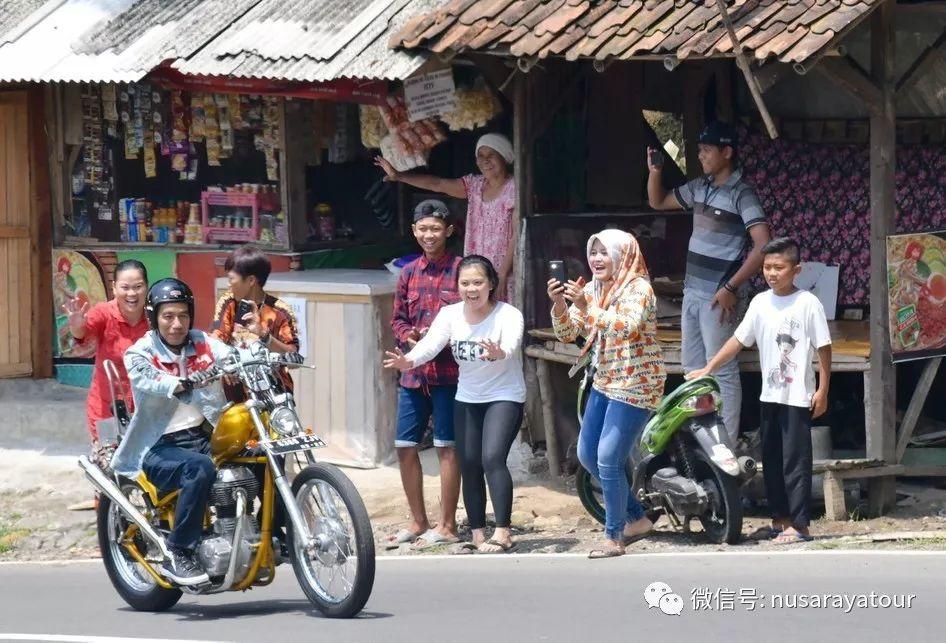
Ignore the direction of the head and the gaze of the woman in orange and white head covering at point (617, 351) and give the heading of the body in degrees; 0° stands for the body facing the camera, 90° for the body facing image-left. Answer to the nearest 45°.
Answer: approximately 45°

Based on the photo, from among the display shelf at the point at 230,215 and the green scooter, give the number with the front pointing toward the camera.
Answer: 1

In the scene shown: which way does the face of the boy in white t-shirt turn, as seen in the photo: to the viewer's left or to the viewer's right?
to the viewer's left

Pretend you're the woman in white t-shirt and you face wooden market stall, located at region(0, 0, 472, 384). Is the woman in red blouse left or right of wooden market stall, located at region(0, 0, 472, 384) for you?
left

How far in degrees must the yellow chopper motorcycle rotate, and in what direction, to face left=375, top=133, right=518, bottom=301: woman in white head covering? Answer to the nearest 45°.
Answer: approximately 90° to its left

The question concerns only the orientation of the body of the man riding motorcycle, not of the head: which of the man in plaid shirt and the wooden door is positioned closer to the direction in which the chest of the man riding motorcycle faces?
the man in plaid shirt

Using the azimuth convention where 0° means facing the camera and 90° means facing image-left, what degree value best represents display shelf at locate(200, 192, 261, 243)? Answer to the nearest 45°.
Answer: approximately 0°

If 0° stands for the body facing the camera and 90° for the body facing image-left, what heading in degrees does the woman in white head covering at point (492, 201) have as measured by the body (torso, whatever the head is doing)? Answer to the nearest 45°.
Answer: approximately 45°

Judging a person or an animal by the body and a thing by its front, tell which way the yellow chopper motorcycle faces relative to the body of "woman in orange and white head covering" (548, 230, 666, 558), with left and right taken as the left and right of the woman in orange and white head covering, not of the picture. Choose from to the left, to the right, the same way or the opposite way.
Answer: to the left

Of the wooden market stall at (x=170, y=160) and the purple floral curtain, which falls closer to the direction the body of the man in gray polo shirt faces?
the wooden market stall
